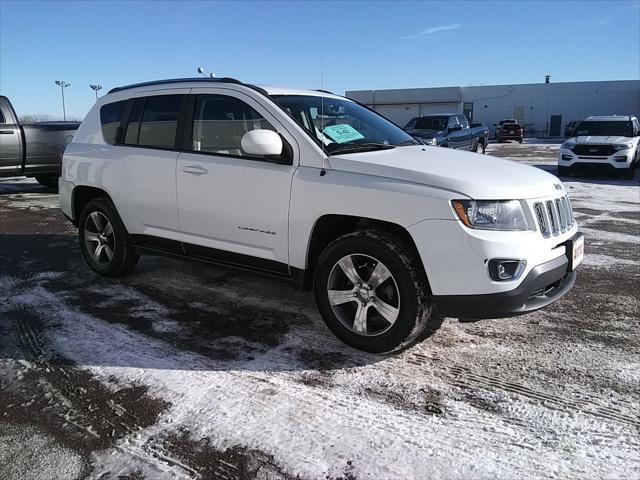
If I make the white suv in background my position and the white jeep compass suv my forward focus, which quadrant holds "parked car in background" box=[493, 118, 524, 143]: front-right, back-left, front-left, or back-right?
back-right

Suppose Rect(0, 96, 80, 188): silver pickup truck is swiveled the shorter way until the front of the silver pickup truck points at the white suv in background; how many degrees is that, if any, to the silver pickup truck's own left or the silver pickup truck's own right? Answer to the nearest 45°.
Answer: approximately 180°

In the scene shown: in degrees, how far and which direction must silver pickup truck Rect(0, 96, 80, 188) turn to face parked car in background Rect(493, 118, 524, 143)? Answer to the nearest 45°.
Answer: approximately 135° to its right

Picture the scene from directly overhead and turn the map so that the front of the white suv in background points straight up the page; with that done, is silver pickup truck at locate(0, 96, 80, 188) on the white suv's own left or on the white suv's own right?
on the white suv's own right

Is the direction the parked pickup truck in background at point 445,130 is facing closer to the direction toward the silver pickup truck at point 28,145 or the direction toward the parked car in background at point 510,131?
the silver pickup truck

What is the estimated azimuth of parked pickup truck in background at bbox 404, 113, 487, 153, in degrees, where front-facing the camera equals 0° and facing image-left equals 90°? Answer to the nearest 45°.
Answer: approximately 45°

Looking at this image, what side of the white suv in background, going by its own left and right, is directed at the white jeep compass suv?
front

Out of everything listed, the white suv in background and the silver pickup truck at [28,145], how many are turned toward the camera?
1

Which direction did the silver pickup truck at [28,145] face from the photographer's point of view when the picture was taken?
facing to the left of the viewer

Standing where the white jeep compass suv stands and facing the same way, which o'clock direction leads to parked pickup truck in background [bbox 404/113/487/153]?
The parked pickup truck in background is roughly at 8 o'clock from the white jeep compass suv.

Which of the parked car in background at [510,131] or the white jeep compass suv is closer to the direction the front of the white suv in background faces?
the white jeep compass suv

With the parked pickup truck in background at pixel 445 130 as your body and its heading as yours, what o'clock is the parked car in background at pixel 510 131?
the parked car in background at pixel 510 131 is roughly at 5 o'clock from the parked pickup truck in background at pixel 445 130.

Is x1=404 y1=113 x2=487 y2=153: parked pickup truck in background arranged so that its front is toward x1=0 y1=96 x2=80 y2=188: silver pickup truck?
yes

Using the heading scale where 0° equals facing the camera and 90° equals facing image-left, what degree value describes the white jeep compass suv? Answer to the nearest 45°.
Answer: approximately 315°
